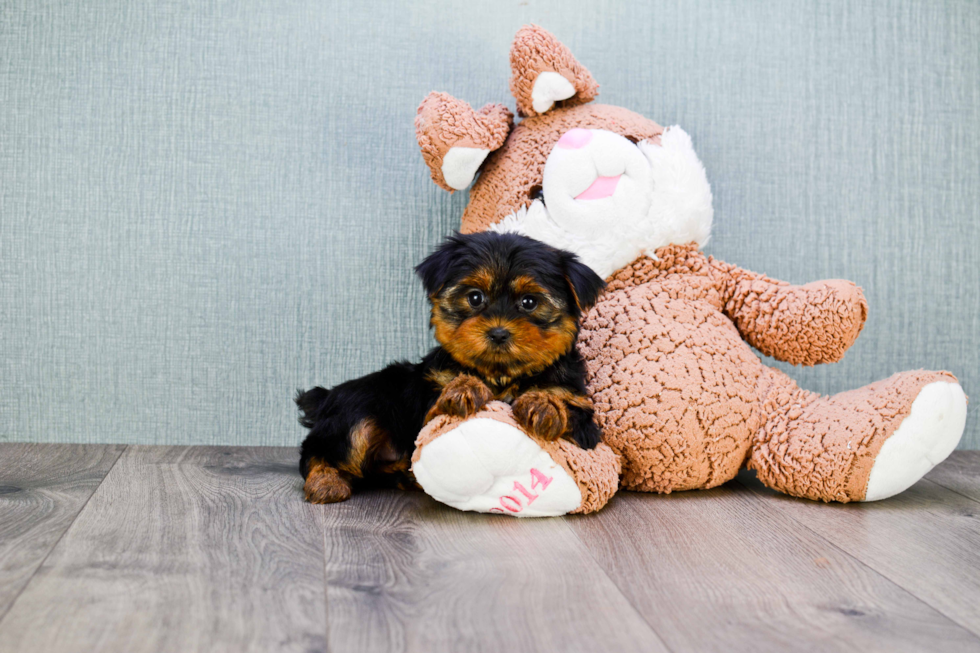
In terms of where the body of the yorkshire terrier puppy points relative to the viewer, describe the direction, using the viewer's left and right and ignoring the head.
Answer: facing the viewer and to the right of the viewer

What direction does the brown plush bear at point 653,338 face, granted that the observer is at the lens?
facing the viewer
